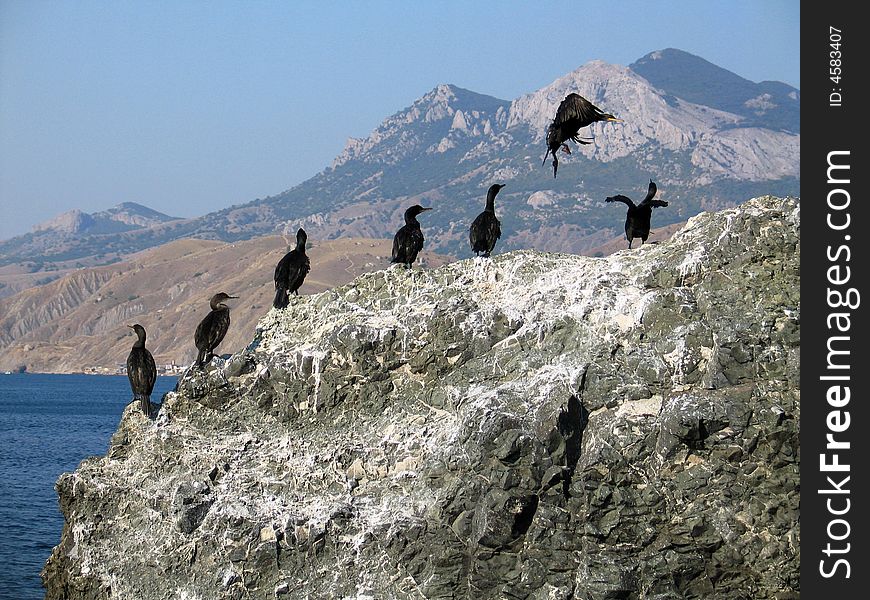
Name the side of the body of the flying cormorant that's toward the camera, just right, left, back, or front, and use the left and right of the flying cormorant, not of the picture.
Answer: right

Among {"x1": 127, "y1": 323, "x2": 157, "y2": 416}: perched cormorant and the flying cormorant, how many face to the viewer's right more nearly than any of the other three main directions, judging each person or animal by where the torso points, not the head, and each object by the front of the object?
1

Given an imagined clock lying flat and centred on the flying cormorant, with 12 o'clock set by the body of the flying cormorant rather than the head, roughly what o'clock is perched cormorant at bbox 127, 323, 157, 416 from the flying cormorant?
The perched cormorant is roughly at 6 o'clock from the flying cormorant.

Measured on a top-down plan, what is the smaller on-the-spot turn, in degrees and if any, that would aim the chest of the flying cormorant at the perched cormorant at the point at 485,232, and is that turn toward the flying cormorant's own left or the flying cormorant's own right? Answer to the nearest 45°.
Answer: approximately 135° to the flying cormorant's own left

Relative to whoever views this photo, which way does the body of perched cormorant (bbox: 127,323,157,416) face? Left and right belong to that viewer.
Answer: facing away from the viewer and to the left of the viewer

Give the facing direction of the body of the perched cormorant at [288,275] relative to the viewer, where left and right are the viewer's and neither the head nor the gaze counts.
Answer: facing away from the viewer and to the right of the viewer

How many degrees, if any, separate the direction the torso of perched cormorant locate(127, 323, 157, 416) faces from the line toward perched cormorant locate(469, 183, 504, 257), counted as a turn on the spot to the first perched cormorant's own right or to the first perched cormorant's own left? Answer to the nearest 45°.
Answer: approximately 135° to the first perched cormorant's own right

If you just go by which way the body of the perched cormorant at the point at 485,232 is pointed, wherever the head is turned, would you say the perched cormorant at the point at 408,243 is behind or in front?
behind

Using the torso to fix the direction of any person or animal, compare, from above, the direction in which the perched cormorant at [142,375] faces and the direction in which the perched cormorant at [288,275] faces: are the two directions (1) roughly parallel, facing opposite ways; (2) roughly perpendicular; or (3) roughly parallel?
roughly parallel

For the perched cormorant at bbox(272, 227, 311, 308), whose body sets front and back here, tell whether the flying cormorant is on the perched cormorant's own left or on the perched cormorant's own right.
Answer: on the perched cormorant's own right

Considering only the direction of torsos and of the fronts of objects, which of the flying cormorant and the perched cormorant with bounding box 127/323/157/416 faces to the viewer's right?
the flying cormorant
